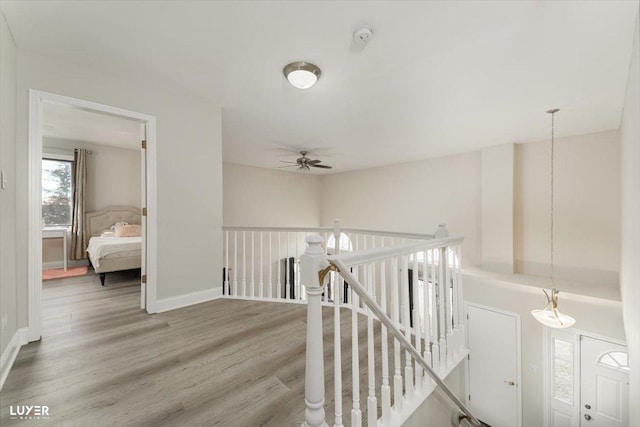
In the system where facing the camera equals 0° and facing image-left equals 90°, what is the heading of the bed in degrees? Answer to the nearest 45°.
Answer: approximately 315°

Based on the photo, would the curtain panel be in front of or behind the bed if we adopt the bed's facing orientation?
behind

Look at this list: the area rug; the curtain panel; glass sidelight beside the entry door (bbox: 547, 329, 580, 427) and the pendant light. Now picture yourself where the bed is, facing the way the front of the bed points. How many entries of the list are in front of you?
2

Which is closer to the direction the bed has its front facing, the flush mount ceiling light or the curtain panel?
the flush mount ceiling light
